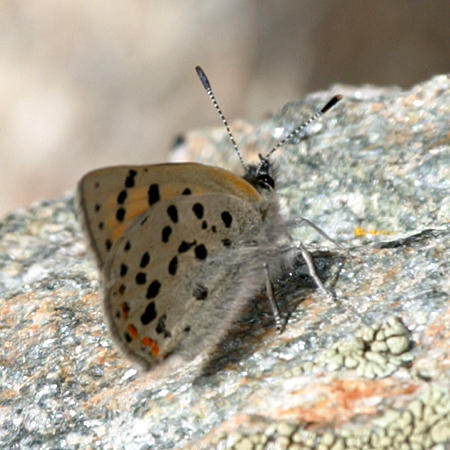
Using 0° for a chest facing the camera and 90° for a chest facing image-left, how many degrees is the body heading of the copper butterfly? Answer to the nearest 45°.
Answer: approximately 270°
